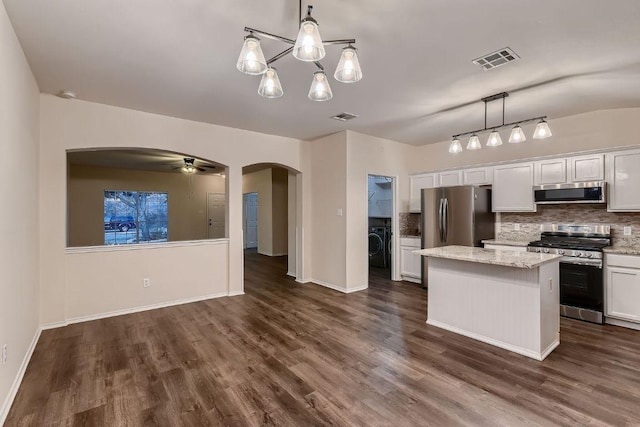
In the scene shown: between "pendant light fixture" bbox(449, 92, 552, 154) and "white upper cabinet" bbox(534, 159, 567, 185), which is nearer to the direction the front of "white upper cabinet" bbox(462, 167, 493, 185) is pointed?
the pendant light fixture

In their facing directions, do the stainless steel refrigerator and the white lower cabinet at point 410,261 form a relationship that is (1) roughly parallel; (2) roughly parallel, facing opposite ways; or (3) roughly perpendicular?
roughly parallel

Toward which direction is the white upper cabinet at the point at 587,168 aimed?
toward the camera

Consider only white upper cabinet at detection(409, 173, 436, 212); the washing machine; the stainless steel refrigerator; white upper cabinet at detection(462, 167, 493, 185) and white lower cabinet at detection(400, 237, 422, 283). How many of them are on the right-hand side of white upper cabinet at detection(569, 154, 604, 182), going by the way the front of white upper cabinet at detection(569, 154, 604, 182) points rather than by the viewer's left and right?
5

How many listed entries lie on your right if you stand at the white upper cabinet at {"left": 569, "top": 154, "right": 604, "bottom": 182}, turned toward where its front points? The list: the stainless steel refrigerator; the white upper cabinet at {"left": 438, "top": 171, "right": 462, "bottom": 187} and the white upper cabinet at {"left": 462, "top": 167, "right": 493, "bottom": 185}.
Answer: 3

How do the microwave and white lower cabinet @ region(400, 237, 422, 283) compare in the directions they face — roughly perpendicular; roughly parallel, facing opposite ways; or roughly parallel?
roughly parallel

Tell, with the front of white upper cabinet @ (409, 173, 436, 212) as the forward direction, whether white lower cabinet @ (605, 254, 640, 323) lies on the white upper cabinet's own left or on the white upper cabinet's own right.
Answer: on the white upper cabinet's own left

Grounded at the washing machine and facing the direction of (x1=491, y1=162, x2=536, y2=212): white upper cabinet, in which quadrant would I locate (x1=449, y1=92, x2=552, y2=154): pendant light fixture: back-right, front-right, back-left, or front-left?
front-right

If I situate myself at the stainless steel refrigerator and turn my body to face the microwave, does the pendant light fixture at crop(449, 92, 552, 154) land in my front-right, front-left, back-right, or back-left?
front-right

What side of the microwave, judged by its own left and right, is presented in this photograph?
front

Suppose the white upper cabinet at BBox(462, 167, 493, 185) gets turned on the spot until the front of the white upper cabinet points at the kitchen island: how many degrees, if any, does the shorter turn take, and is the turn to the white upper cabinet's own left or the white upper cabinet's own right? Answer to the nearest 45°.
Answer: approximately 45° to the white upper cabinet's own left

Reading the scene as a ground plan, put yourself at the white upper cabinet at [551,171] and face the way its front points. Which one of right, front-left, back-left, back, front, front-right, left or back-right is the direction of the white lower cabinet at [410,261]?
right

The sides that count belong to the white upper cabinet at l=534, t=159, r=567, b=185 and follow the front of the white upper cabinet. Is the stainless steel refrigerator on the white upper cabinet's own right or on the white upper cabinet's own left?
on the white upper cabinet's own right
